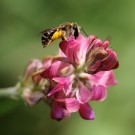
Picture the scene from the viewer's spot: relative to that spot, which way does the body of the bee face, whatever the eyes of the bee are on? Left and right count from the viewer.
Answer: facing to the right of the viewer
